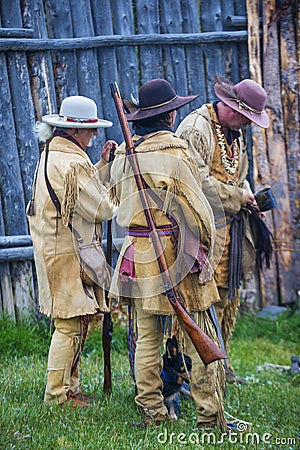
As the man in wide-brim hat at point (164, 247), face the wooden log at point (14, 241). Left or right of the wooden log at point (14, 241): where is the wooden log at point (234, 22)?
right

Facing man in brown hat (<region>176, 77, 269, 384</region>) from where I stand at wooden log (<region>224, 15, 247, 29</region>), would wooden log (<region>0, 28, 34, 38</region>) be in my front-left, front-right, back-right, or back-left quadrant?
front-right

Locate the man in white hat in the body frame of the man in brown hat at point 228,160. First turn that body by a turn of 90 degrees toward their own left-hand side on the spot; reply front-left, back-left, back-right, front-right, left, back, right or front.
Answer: back

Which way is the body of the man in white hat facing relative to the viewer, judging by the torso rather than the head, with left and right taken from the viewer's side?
facing away from the viewer and to the right of the viewer

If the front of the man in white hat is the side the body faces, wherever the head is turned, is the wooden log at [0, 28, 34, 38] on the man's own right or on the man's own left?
on the man's own left
